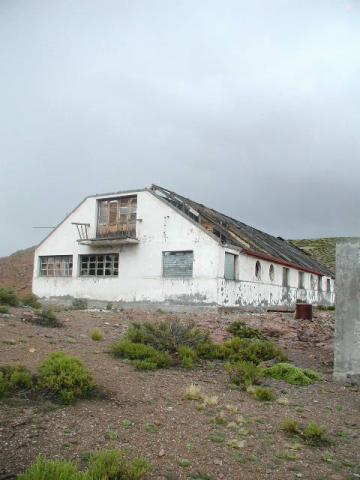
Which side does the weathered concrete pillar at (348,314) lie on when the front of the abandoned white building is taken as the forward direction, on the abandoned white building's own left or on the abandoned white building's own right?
on the abandoned white building's own left

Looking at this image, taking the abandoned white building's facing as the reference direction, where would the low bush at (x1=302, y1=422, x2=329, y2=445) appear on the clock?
The low bush is roughly at 10 o'clock from the abandoned white building.

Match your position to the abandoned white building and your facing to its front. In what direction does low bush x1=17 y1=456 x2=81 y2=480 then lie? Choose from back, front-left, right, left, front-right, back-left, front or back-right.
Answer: front-left

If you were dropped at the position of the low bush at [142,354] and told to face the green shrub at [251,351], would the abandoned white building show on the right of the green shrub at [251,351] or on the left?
left

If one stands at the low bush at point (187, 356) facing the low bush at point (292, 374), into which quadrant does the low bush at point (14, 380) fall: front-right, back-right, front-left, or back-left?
back-right

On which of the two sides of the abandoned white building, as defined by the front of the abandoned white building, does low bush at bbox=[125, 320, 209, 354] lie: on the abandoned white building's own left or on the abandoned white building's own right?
on the abandoned white building's own left

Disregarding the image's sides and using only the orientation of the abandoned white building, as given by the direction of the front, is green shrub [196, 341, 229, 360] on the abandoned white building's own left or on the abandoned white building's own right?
on the abandoned white building's own left

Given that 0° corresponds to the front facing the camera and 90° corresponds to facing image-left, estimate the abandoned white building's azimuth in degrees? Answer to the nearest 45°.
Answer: approximately 45°

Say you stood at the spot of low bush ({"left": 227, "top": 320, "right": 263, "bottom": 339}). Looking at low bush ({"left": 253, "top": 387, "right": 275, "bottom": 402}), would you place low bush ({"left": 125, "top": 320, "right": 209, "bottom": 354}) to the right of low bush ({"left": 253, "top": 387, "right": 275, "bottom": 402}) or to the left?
right

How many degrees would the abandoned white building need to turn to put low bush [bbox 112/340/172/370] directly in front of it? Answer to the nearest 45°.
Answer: approximately 45° to its left

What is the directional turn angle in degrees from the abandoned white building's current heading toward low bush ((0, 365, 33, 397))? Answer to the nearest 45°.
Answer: approximately 45° to its left

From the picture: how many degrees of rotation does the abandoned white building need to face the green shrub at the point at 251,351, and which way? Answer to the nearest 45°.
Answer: approximately 45° to its left
